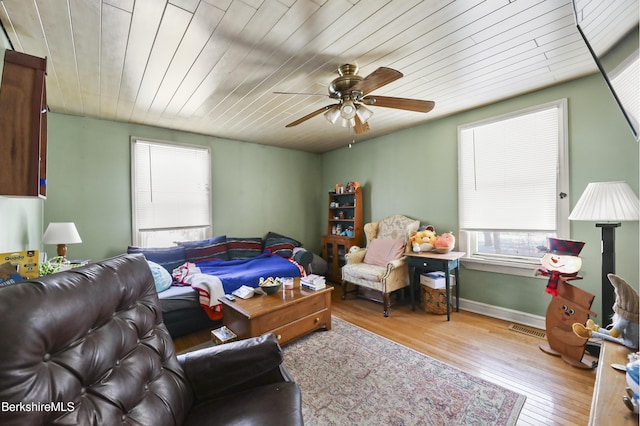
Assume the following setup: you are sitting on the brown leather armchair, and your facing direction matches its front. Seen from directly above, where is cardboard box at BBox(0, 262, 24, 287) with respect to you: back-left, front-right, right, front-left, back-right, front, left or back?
back

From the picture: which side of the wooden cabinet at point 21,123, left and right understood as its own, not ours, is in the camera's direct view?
right

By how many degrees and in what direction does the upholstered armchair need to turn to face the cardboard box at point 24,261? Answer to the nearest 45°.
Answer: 0° — it already faces it

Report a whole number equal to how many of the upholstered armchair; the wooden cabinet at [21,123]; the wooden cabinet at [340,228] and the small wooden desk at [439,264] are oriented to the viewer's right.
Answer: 1

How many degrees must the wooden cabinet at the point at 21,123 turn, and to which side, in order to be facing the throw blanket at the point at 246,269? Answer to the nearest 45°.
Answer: approximately 45° to its left

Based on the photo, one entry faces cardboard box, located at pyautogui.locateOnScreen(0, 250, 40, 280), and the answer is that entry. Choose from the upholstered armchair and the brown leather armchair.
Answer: the upholstered armchair

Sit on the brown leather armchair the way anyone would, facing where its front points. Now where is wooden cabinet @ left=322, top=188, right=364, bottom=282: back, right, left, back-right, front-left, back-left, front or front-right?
left

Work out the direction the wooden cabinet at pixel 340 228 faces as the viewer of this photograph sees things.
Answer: facing the viewer and to the left of the viewer

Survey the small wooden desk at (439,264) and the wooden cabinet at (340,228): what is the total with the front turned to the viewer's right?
0

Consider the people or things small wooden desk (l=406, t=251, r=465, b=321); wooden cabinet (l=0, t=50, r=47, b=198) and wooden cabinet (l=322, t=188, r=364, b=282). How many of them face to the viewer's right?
1

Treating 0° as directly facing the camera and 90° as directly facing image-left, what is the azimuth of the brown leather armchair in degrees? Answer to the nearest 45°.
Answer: approximately 315°

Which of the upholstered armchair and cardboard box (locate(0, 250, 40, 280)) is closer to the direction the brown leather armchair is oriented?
the upholstered armchair

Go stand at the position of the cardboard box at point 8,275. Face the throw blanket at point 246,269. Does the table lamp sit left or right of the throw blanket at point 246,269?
left
